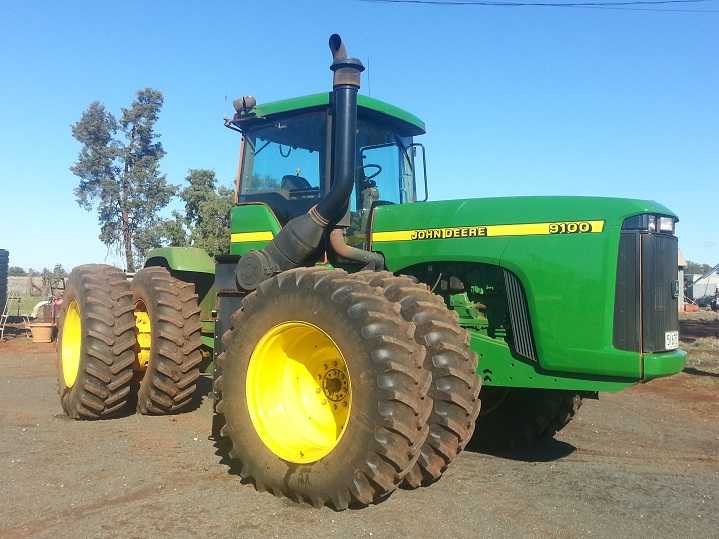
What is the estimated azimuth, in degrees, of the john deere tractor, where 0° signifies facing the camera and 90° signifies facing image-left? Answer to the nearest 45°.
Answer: approximately 315°
